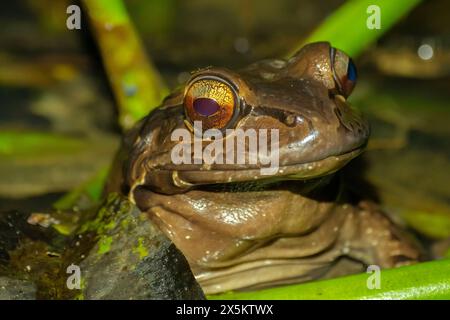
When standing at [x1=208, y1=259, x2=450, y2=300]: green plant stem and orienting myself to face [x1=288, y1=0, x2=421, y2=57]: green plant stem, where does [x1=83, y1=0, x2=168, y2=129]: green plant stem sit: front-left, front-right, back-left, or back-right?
front-left

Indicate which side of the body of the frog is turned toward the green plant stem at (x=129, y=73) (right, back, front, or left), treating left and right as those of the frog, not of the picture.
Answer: back

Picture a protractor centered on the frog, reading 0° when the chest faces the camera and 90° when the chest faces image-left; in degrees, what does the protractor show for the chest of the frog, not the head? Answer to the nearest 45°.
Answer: approximately 315°
